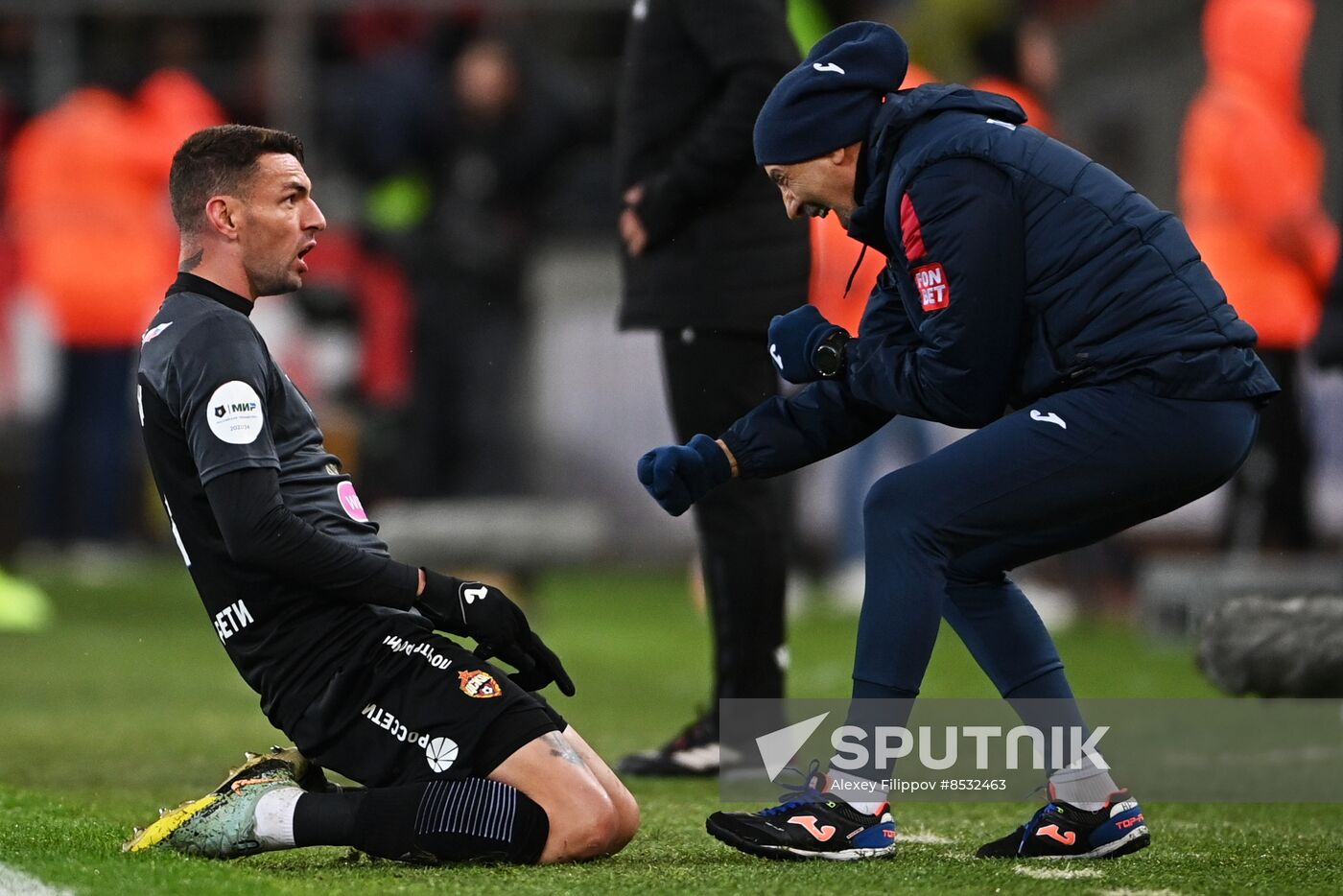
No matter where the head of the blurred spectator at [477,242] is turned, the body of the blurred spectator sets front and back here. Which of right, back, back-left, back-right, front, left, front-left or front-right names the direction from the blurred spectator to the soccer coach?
front

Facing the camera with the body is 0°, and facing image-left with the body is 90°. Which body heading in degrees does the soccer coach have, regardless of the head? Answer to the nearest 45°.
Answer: approximately 90°

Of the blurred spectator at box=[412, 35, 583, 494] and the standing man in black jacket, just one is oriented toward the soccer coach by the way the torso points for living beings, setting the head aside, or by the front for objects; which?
the blurred spectator

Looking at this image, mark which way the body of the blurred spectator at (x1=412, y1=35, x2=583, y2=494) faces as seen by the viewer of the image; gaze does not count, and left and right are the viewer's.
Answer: facing the viewer

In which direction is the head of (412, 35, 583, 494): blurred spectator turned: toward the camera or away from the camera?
toward the camera

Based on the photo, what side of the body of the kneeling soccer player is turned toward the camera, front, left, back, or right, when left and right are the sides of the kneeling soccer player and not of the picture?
right

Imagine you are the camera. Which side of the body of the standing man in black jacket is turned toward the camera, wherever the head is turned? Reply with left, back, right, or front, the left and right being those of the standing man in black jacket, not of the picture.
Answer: left

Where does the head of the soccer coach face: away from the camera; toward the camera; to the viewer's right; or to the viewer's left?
to the viewer's left

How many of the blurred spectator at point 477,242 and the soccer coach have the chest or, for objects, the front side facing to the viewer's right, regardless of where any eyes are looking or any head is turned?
0

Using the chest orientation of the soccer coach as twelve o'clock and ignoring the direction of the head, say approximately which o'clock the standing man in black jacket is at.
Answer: The standing man in black jacket is roughly at 2 o'clock from the soccer coach.

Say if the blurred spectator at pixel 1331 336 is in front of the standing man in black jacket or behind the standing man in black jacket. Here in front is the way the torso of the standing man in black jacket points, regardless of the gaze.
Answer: behind

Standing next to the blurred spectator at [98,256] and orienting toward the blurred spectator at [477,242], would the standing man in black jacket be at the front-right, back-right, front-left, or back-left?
front-right

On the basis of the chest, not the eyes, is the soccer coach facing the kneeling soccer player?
yes

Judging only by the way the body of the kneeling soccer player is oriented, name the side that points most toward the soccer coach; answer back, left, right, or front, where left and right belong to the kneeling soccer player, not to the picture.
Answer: front

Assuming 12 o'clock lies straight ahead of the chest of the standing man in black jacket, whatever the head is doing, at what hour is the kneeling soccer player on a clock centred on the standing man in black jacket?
The kneeling soccer player is roughly at 10 o'clock from the standing man in black jacket.
